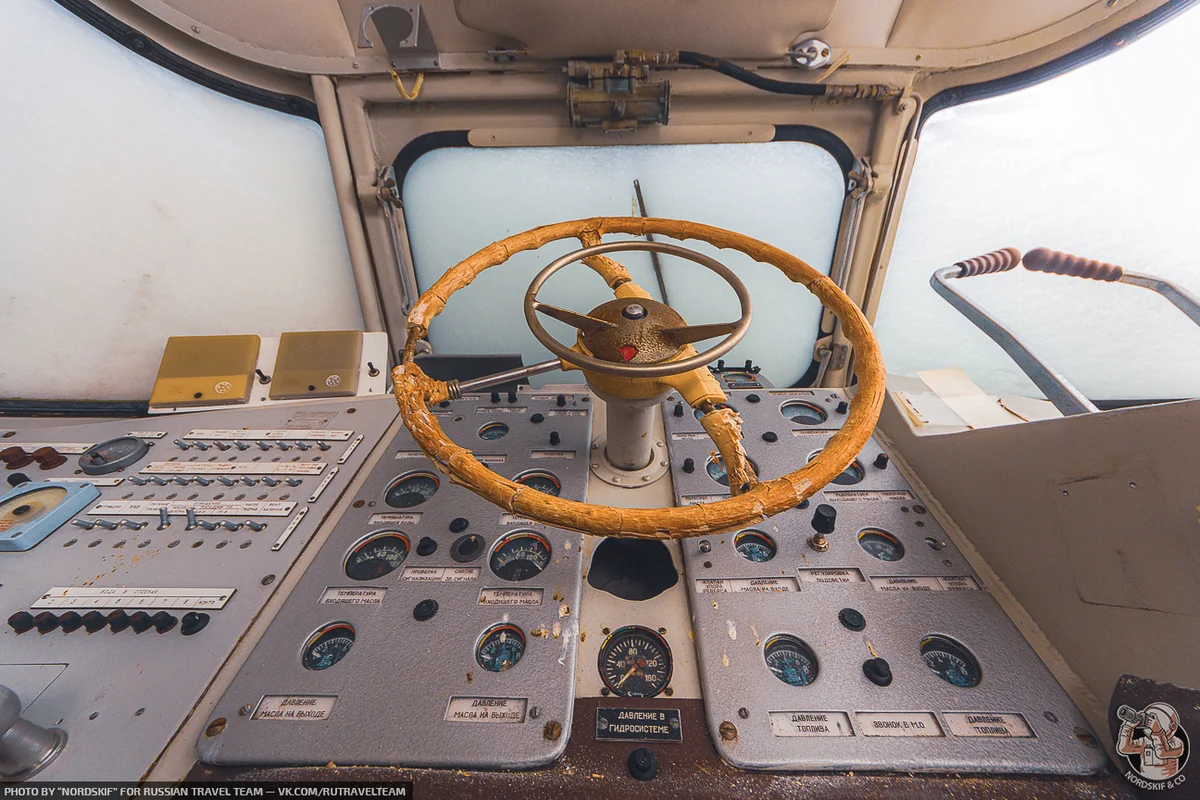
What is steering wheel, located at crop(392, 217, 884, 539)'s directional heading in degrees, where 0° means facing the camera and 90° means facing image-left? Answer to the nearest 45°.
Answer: approximately 0°

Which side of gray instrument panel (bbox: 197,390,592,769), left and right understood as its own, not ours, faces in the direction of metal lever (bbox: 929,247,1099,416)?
left

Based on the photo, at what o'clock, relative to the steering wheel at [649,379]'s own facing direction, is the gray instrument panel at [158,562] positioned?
The gray instrument panel is roughly at 3 o'clock from the steering wheel.

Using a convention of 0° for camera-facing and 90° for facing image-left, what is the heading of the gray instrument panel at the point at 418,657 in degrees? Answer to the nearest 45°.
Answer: approximately 0°

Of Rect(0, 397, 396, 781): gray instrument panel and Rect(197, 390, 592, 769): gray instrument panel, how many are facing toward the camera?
2

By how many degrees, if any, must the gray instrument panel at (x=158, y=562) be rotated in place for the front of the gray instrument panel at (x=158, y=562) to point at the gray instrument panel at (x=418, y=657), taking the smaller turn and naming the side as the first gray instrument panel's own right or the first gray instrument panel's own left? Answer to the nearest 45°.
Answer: approximately 45° to the first gray instrument panel's own left
